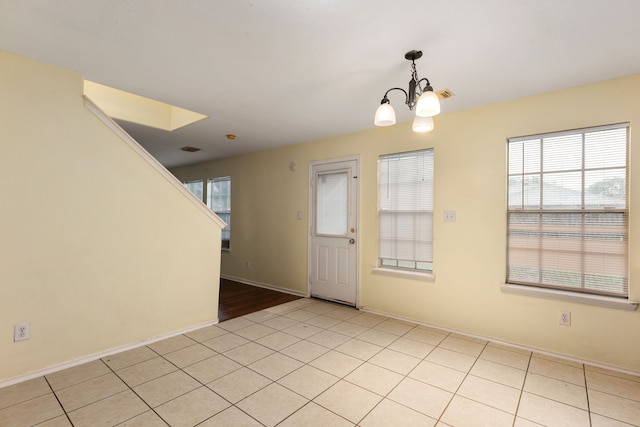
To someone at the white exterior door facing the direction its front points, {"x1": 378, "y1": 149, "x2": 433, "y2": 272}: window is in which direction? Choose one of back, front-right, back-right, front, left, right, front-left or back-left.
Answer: left

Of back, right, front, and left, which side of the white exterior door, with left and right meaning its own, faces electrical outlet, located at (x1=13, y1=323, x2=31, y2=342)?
front

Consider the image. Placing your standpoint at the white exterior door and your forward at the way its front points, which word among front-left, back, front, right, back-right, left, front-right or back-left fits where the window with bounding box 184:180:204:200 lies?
right

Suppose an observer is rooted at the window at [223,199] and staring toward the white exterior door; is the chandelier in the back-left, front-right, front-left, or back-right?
front-right

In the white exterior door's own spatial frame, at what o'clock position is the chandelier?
The chandelier is roughly at 10 o'clock from the white exterior door.

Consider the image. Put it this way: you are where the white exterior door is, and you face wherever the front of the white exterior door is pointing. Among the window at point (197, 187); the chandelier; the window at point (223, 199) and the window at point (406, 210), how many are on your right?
2

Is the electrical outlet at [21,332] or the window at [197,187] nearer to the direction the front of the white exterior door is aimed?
the electrical outlet

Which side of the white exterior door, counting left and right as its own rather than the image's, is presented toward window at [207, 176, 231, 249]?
right

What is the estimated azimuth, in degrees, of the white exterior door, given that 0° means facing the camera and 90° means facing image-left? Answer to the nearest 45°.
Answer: approximately 45°
